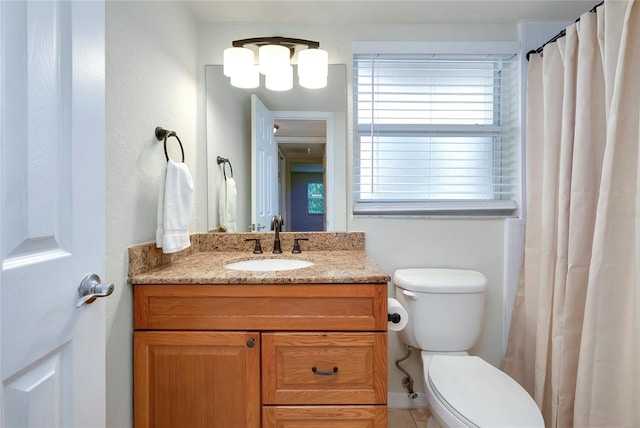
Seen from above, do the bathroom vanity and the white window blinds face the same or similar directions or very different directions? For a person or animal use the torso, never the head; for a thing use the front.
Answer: same or similar directions

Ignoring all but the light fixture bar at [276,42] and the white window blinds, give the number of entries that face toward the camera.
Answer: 2

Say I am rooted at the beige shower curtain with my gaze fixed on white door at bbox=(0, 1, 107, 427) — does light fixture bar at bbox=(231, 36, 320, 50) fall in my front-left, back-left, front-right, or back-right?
front-right

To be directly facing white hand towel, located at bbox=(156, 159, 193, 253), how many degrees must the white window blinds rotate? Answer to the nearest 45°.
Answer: approximately 45° to its right

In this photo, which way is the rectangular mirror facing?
toward the camera

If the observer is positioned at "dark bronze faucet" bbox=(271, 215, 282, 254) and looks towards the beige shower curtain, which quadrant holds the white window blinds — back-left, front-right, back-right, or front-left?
front-left

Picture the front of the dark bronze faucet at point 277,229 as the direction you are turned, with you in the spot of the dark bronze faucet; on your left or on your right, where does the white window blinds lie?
on your left

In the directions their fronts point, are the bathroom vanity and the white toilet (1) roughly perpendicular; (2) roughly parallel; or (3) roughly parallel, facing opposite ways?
roughly parallel

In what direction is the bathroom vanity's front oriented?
toward the camera

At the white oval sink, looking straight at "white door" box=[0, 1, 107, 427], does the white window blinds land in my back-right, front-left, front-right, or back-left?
back-left

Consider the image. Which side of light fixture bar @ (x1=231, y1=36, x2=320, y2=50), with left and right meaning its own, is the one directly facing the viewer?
front

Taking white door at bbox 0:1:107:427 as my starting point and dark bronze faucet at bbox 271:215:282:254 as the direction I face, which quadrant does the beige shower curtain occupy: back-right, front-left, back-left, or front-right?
front-right

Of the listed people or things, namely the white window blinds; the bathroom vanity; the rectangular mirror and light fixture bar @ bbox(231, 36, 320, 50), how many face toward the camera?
4

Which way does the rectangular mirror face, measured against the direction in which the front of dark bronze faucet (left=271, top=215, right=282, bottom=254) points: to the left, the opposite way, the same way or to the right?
the same way
